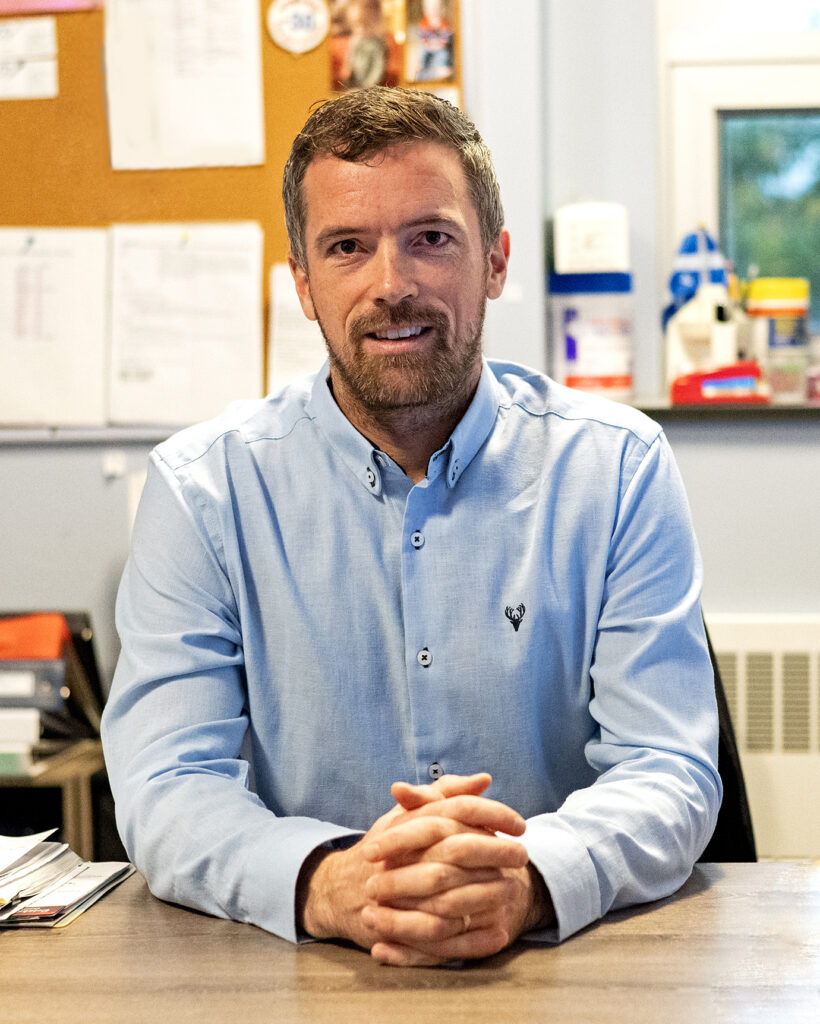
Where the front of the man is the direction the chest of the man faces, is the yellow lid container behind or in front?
behind

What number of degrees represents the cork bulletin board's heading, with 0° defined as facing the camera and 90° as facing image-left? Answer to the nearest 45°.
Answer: approximately 0°

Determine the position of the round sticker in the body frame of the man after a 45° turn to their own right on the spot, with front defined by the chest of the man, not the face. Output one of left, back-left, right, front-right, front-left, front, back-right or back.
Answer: back-right

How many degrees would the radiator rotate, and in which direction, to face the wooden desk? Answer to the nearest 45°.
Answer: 0° — it already faces it

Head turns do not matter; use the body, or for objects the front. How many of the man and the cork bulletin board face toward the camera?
2

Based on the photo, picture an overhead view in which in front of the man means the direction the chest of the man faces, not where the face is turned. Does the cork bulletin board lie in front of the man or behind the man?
behind

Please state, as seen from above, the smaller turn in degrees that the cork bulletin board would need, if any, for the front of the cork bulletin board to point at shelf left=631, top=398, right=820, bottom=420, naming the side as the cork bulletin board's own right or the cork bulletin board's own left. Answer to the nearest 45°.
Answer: approximately 90° to the cork bulletin board's own left
